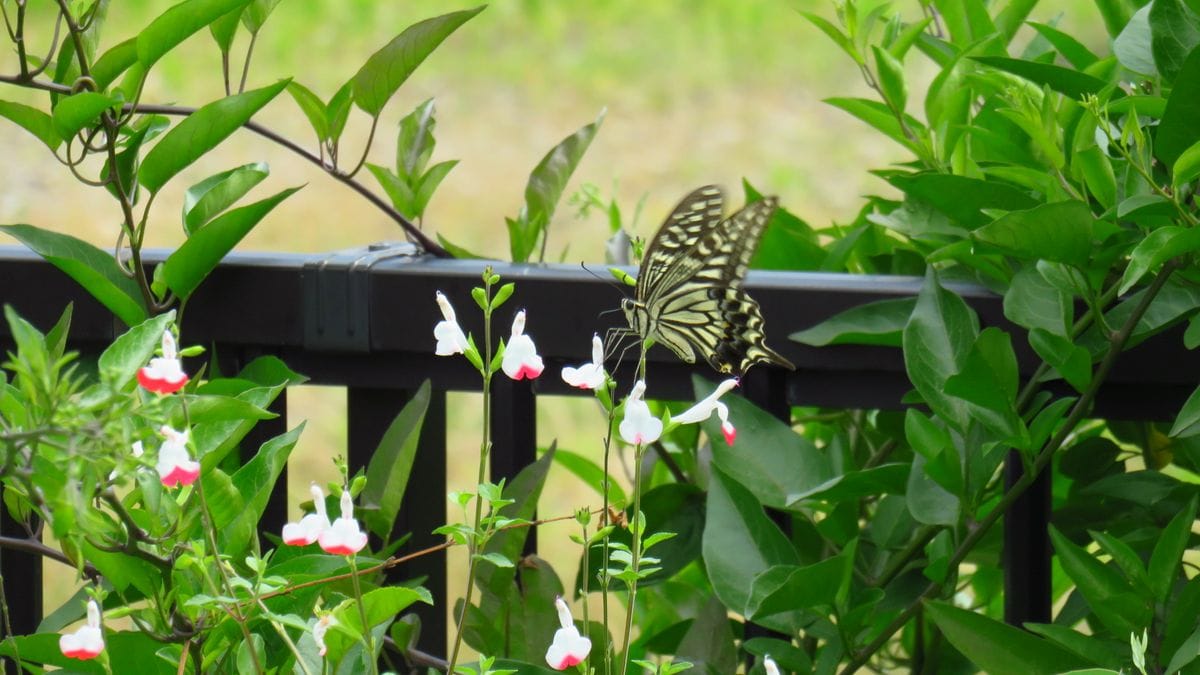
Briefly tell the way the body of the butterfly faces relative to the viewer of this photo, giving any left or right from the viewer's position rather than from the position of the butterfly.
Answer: facing to the left of the viewer
